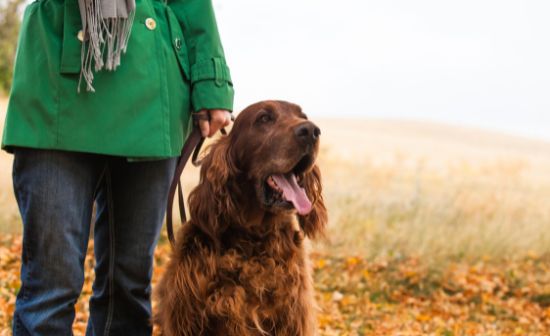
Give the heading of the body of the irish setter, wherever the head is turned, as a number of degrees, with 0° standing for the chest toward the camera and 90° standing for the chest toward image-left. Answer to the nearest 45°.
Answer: approximately 315°

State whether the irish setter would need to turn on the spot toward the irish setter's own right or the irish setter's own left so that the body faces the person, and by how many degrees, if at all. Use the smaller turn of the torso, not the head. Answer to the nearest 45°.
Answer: approximately 135° to the irish setter's own right
